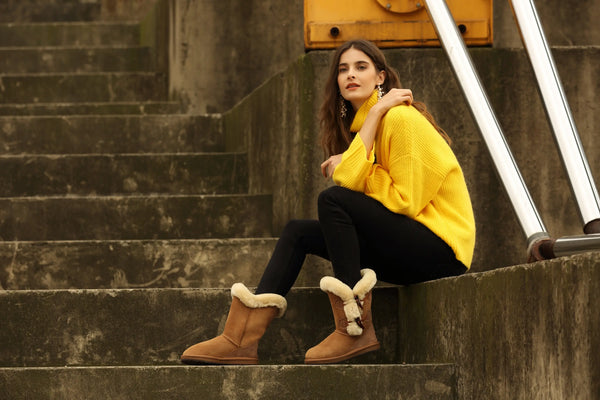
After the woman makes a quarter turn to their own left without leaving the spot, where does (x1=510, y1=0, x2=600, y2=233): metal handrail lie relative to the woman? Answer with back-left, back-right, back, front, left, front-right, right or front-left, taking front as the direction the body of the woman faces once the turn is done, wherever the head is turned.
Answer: front-left

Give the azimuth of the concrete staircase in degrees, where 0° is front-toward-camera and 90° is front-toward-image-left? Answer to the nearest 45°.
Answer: approximately 0°

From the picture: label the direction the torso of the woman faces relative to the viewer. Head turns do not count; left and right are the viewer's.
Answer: facing to the left of the viewer

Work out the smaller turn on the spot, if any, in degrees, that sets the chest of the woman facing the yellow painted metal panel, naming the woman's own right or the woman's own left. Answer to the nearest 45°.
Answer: approximately 90° to the woman's own right

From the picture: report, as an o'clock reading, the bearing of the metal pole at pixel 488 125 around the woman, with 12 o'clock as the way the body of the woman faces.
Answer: The metal pole is roughly at 8 o'clock from the woman.
